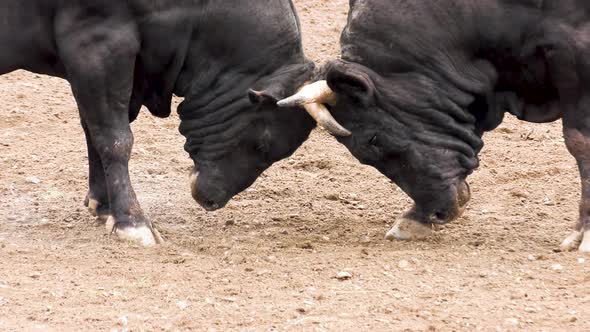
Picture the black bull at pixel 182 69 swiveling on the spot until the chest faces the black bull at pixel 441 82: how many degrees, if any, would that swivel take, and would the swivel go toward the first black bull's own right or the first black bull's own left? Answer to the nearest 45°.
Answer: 0° — it already faces it

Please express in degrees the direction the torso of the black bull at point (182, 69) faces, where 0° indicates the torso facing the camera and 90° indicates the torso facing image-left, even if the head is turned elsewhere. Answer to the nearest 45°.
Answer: approximately 270°

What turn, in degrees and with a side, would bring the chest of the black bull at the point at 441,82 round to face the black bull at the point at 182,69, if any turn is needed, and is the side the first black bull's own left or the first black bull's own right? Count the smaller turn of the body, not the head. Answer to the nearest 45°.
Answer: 0° — it already faces it

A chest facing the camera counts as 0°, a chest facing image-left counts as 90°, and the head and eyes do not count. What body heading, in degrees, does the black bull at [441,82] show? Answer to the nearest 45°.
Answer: approximately 90°

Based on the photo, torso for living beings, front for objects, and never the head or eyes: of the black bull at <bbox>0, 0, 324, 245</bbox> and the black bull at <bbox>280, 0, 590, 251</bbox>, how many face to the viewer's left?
1
